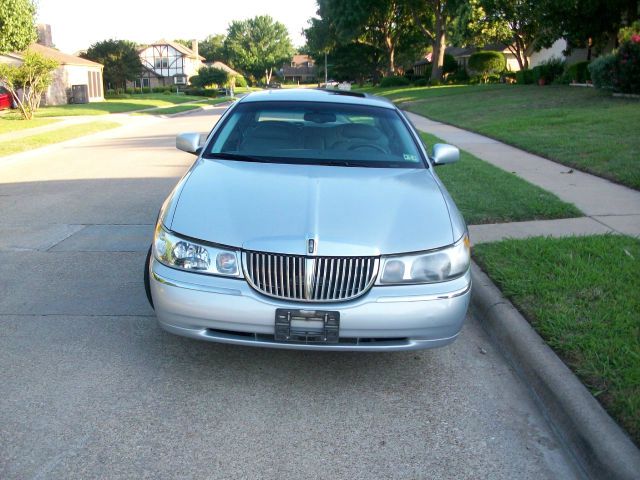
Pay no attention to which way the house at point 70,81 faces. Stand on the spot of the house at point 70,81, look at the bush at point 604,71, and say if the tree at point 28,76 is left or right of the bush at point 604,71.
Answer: right

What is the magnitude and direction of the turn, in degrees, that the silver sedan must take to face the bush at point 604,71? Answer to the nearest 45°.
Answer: approximately 135° to its left

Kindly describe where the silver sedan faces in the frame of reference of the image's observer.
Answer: facing the viewer

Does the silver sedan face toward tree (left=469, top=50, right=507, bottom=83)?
no

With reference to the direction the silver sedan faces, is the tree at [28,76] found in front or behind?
behind

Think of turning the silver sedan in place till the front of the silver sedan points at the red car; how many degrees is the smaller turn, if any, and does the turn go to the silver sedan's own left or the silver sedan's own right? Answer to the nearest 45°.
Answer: approximately 135° to the silver sedan's own right

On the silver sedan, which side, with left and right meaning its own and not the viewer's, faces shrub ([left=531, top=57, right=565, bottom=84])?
back

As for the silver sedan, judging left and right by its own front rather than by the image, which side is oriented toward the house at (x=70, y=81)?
back

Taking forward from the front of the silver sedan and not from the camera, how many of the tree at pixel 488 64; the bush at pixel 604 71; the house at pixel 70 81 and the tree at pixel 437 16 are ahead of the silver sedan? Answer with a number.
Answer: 0

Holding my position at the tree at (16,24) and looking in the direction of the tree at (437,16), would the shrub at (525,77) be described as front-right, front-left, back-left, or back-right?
front-right

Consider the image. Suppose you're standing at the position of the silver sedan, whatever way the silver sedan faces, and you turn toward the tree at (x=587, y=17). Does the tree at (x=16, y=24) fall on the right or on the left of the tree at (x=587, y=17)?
left

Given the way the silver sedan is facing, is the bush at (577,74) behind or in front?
behind

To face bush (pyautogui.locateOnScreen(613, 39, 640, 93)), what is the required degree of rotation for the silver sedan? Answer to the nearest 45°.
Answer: approximately 135° to its left

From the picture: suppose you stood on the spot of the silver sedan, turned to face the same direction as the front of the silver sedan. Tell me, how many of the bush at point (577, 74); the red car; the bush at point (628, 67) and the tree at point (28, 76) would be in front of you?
0

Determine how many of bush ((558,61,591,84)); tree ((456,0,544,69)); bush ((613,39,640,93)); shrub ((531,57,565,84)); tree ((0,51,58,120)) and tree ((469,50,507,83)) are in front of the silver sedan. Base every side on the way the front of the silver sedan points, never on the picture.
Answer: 0

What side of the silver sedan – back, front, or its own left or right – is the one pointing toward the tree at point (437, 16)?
back

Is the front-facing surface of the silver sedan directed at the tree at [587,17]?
no

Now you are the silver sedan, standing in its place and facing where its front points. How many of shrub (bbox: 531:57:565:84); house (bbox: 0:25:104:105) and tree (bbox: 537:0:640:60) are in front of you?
0
